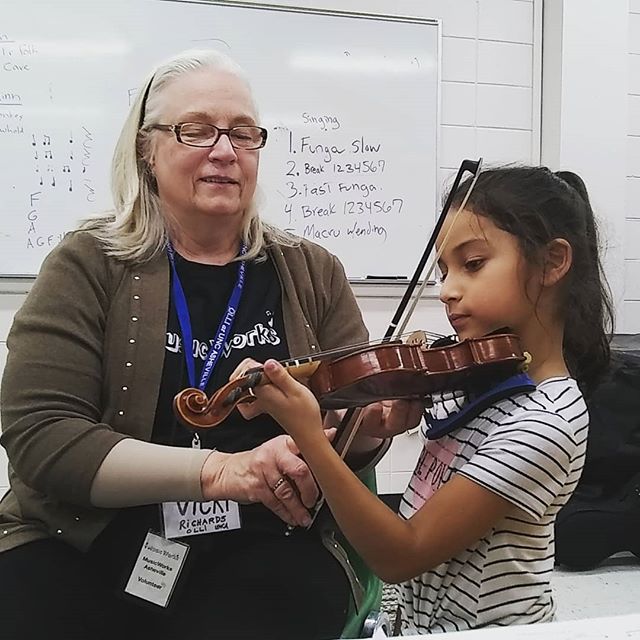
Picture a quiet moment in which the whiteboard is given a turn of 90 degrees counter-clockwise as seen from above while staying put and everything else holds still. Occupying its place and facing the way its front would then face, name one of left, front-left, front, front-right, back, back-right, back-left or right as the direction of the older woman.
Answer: right

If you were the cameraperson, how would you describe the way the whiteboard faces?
facing the viewer

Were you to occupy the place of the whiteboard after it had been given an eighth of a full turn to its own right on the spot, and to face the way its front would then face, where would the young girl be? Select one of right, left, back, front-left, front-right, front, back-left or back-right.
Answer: front-left

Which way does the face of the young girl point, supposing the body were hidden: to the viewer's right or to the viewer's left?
to the viewer's left

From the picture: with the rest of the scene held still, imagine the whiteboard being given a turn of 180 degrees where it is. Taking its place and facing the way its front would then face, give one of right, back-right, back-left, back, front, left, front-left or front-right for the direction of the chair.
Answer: back
